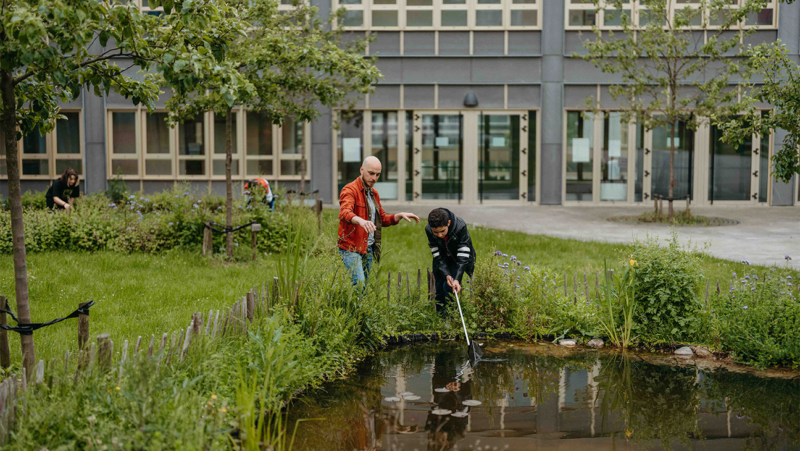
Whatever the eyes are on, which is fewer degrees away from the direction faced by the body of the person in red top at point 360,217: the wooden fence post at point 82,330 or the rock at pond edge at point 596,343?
the rock at pond edge

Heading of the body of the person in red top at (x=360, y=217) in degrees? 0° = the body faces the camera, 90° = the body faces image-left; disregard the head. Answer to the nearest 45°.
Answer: approximately 315°

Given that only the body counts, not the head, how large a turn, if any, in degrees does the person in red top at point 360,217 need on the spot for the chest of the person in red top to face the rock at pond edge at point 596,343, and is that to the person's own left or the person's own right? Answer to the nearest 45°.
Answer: approximately 45° to the person's own left

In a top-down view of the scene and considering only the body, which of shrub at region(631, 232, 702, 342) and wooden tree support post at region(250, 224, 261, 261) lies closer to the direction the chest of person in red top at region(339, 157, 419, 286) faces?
the shrub

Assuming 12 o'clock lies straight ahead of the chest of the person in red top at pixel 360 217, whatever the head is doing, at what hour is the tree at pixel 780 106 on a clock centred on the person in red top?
The tree is roughly at 10 o'clock from the person in red top.

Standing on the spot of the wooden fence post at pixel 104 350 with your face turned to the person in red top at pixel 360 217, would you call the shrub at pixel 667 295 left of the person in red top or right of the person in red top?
right

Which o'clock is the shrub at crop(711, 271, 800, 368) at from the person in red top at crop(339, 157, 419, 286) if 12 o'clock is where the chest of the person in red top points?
The shrub is roughly at 11 o'clock from the person in red top.

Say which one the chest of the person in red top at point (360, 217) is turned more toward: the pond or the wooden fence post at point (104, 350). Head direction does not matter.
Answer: the pond

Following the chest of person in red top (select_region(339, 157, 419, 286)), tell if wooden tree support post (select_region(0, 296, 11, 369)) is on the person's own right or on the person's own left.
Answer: on the person's own right

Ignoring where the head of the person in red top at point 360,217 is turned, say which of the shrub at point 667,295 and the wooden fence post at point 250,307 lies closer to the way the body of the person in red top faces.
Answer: the shrub

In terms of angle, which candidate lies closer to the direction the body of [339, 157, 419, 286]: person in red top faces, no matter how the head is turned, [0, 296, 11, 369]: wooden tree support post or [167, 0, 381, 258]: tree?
the wooden tree support post
